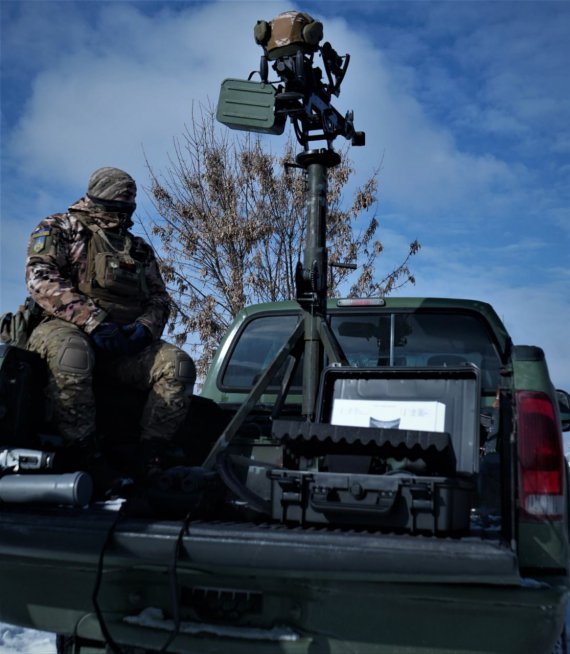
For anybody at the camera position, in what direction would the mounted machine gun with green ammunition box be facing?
facing away from the viewer

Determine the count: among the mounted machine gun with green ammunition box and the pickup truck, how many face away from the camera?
2

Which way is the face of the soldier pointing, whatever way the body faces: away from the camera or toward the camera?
toward the camera

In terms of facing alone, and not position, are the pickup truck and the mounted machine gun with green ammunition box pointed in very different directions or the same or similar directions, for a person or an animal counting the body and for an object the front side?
same or similar directions

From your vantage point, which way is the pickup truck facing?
away from the camera
